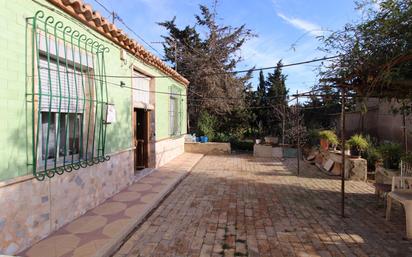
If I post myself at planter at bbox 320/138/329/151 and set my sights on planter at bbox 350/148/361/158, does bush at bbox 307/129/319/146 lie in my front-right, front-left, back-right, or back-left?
back-left

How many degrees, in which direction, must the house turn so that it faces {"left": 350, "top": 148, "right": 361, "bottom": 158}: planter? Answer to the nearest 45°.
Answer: approximately 45° to its left

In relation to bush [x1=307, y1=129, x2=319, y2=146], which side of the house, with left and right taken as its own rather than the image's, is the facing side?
left

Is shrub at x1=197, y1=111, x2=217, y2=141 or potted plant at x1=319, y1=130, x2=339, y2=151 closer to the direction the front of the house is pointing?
the potted plant

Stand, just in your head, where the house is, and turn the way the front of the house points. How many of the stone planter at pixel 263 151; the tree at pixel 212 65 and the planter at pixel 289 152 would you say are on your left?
3

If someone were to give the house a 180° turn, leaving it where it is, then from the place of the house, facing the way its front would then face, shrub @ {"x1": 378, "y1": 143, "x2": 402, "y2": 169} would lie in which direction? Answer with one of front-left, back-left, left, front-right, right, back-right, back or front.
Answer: back-right

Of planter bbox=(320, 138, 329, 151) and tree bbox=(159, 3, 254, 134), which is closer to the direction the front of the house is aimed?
the planter

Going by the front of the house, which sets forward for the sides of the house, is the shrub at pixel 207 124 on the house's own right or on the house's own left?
on the house's own left

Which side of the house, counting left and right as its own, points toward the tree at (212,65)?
left

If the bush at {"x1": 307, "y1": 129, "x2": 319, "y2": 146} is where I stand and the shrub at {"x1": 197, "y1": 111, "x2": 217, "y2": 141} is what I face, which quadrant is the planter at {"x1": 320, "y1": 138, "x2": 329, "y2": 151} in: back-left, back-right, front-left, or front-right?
back-left

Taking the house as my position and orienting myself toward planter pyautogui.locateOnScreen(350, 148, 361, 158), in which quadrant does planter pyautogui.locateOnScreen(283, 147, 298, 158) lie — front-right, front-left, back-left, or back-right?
front-left

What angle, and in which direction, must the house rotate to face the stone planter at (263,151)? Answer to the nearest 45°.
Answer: approximately 90° to its left

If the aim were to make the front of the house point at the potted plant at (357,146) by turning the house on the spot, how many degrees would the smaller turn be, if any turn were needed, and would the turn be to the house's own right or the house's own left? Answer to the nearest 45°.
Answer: approximately 45° to the house's own left

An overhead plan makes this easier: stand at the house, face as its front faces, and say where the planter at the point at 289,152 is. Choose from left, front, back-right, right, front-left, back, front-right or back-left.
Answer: left
